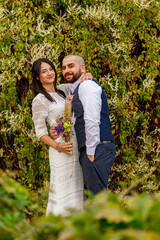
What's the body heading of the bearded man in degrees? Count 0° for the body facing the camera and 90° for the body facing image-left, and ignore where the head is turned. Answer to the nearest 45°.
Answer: approximately 90°

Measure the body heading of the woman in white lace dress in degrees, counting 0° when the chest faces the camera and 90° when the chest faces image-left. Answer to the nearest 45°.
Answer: approximately 315°

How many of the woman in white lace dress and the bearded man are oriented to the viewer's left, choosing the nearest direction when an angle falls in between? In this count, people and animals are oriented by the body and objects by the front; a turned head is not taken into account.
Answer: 1

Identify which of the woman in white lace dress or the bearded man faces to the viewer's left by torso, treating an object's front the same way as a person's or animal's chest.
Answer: the bearded man
